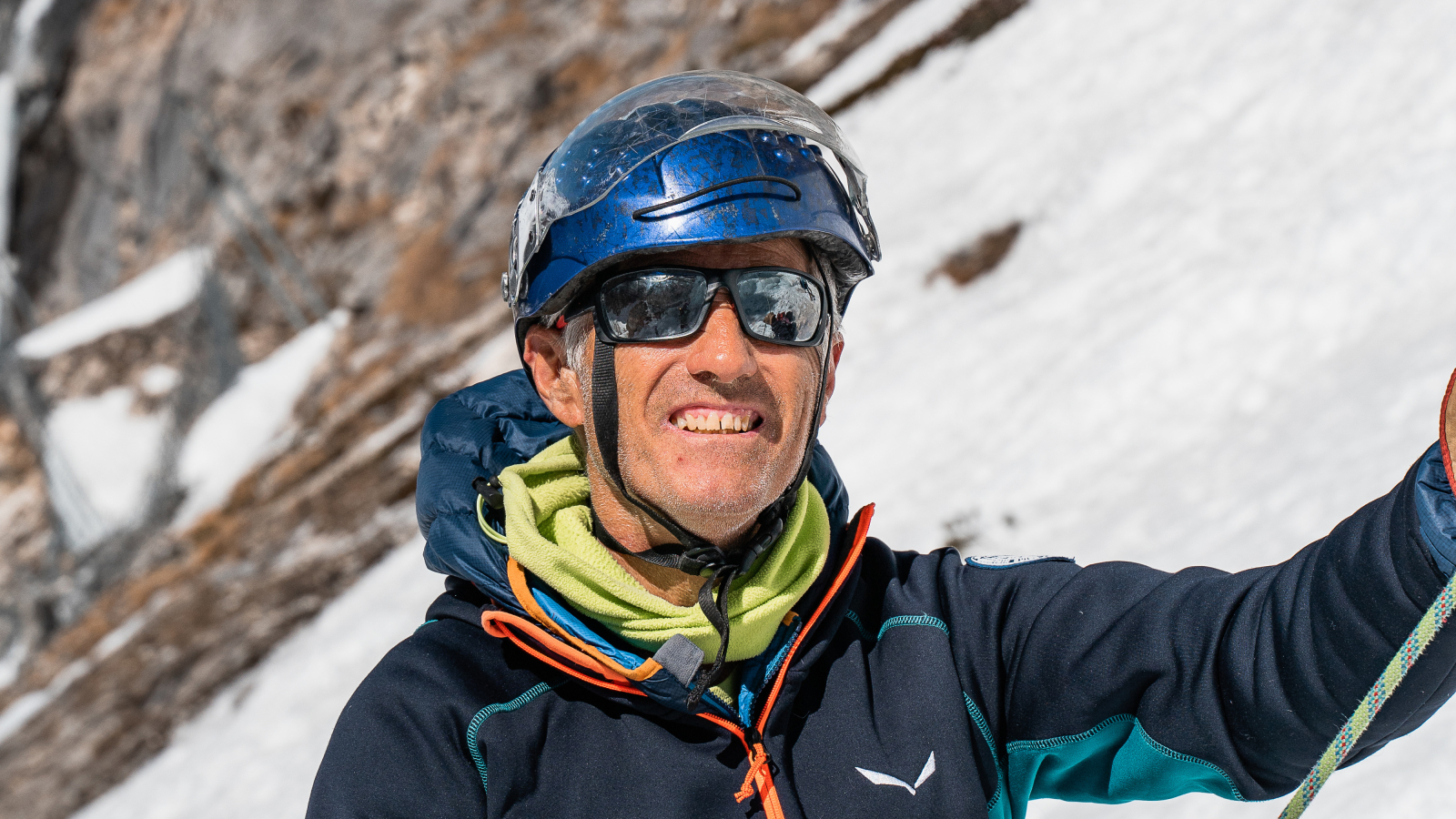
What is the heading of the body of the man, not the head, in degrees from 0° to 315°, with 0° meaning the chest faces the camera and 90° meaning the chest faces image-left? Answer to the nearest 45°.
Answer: approximately 0°
